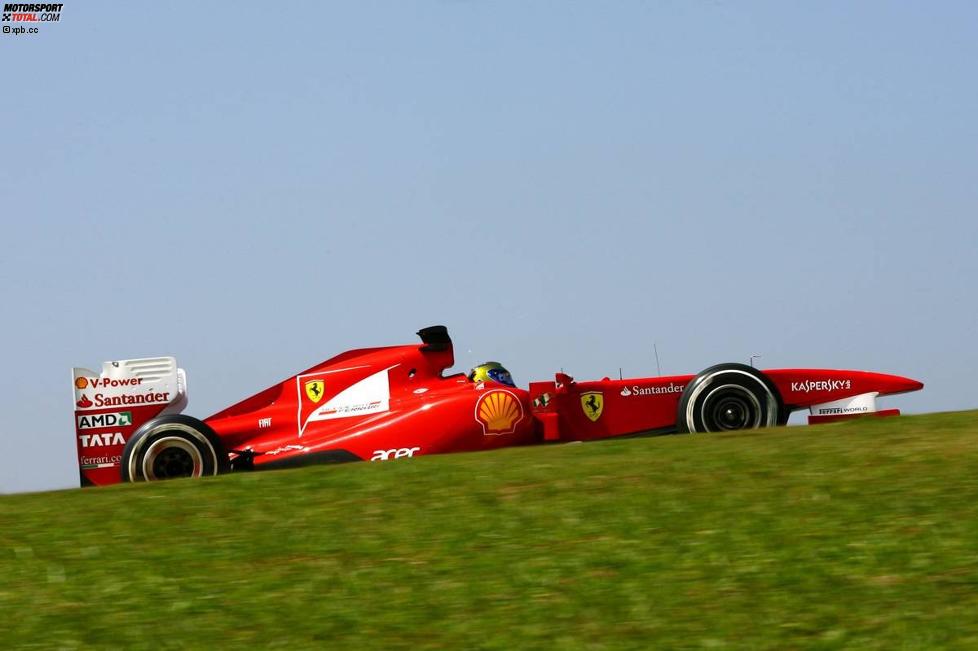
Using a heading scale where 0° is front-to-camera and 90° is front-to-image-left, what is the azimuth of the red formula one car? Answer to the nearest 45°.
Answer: approximately 270°
